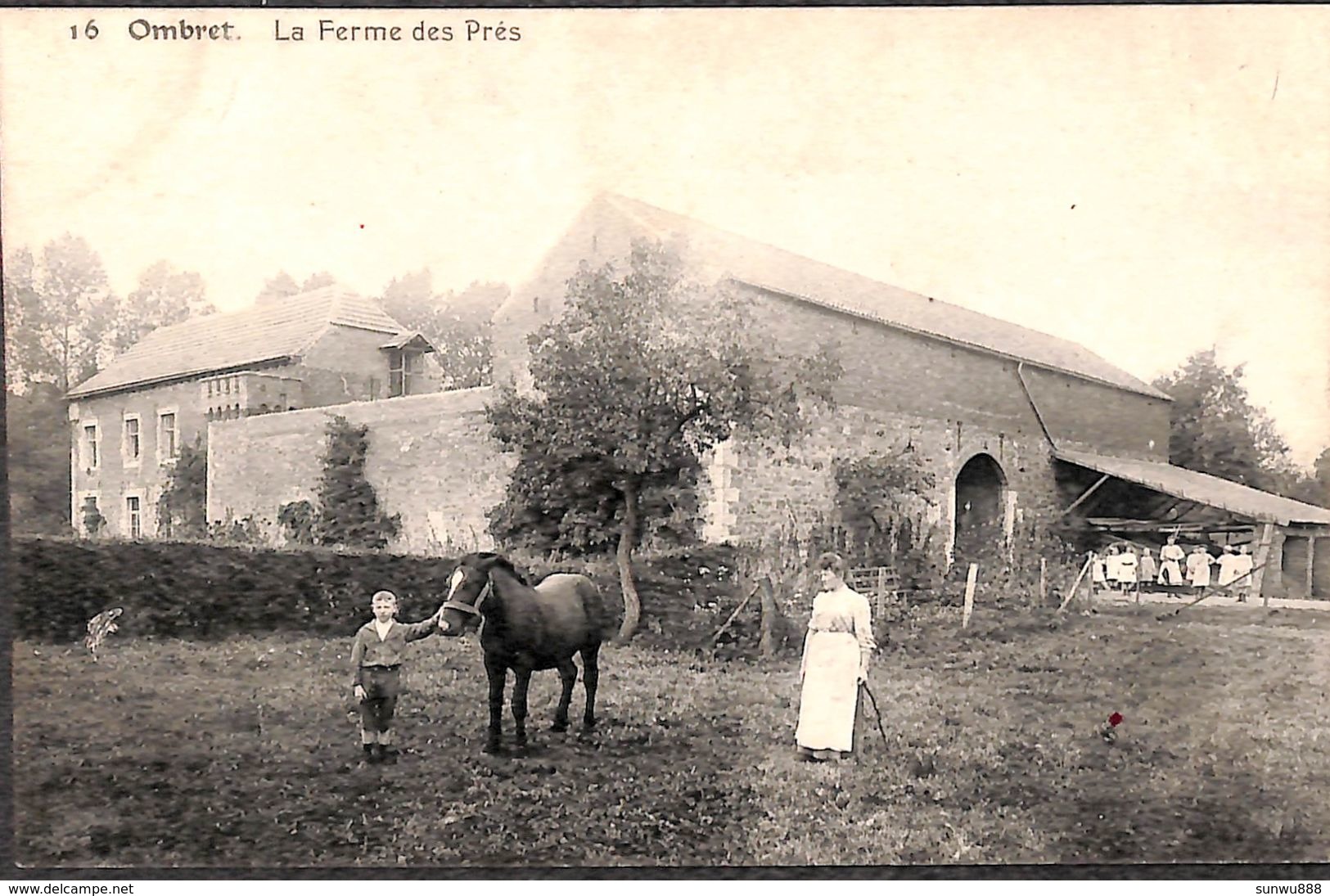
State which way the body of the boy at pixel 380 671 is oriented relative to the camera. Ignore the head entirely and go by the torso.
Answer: toward the camera

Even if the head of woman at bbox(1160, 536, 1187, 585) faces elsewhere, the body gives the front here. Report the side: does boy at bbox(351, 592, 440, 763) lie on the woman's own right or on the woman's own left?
on the woman's own right

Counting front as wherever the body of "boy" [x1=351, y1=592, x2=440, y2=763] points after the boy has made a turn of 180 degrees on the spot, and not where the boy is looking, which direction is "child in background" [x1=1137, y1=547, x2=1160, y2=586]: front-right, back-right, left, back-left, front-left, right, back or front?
right

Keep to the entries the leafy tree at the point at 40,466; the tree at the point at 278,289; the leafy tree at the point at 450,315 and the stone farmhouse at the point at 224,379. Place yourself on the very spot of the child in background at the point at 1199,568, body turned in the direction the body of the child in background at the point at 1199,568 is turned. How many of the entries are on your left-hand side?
0

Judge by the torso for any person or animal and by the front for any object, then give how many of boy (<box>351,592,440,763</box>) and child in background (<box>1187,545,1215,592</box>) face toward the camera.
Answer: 2

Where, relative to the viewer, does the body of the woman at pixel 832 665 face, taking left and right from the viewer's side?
facing the viewer and to the left of the viewer

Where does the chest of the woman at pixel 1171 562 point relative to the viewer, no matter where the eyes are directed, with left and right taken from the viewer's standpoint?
facing the viewer

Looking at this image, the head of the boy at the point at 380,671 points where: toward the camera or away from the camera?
toward the camera

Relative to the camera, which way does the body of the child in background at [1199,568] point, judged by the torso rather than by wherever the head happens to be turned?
toward the camera

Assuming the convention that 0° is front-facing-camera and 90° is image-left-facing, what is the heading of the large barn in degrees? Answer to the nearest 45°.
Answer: approximately 315°

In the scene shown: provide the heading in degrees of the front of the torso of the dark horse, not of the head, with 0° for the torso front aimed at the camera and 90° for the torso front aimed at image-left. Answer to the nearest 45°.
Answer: approximately 45°

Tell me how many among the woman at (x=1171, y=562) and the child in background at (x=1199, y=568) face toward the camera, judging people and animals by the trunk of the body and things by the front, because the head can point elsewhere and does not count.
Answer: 2
